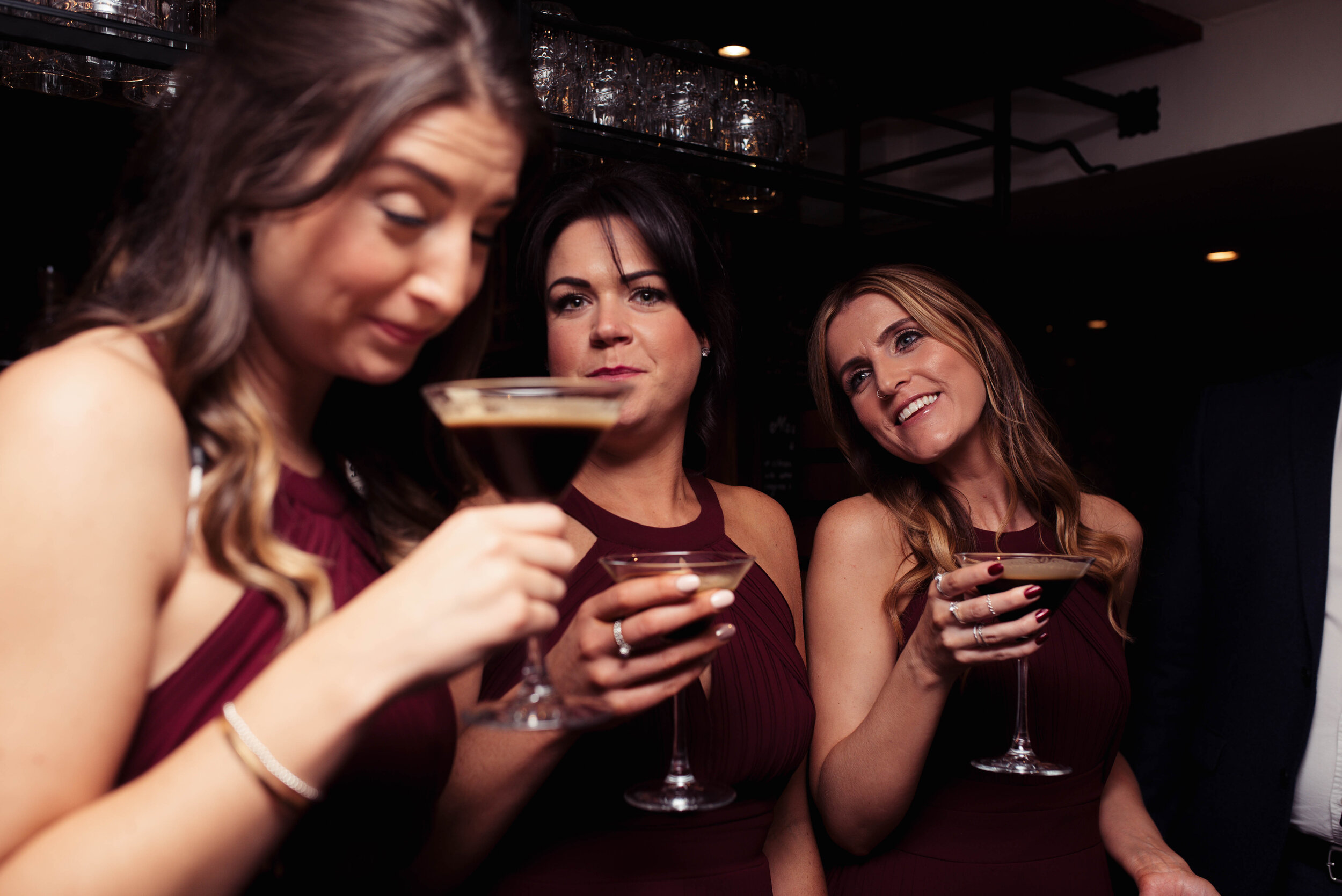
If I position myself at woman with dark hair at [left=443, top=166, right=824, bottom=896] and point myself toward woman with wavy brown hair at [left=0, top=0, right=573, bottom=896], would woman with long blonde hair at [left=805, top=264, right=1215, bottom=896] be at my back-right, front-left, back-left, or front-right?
back-left

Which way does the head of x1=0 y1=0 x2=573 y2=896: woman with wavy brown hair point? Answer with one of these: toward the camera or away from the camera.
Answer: toward the camera

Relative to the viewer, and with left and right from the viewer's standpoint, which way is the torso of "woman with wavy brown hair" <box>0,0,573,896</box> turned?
facing the viewer and to the right of the viewer
